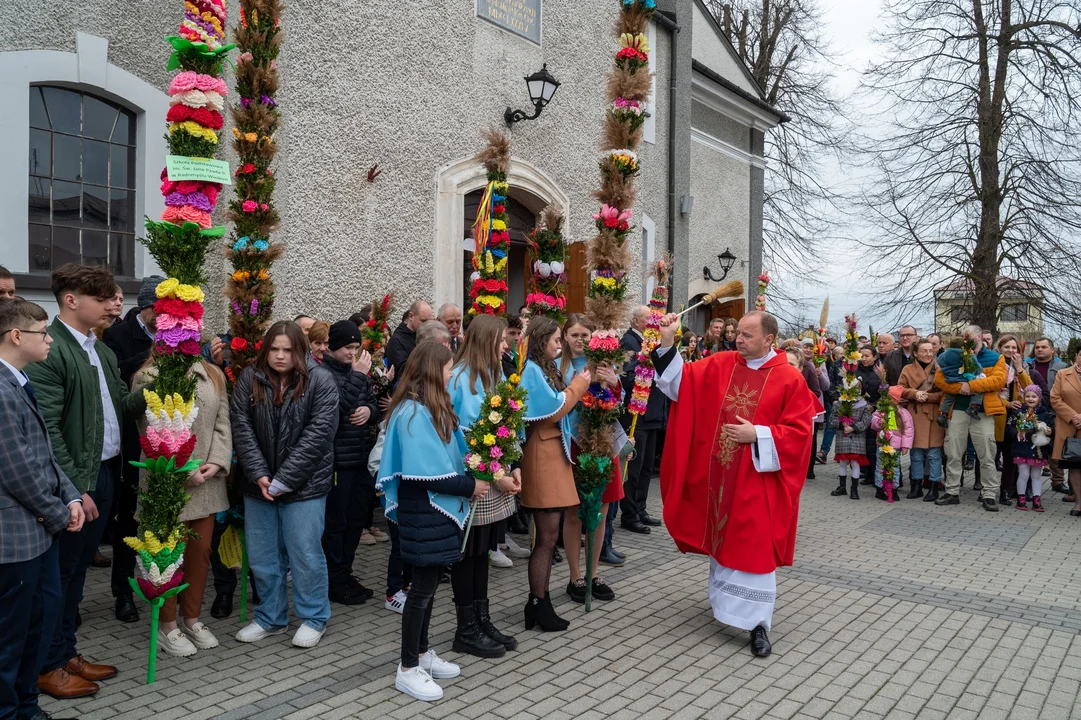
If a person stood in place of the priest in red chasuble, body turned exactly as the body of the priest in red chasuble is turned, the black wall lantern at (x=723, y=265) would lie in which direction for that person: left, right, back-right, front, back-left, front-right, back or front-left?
back-right

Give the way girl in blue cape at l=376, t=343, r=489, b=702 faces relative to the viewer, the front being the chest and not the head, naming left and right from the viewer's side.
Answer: facing to the right of the viewer

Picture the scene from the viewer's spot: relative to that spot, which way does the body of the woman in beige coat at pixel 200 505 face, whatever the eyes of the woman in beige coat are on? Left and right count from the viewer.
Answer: facing the viewer and to the right of the viewer

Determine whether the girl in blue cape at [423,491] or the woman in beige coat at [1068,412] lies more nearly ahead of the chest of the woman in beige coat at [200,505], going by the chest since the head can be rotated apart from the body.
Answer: the girl in blue cape

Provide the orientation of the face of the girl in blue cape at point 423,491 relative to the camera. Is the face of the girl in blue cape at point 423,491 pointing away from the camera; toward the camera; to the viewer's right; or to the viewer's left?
to the viewer's right

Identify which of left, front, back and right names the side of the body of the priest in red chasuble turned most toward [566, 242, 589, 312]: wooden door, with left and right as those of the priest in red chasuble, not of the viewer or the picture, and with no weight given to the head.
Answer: right

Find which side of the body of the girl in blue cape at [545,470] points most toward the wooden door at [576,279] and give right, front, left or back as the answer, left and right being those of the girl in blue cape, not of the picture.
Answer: left

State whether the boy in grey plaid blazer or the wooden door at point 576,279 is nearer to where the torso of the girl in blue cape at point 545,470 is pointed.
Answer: the wooden door

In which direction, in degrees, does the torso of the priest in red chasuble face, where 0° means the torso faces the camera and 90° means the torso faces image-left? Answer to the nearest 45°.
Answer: approximately 45°

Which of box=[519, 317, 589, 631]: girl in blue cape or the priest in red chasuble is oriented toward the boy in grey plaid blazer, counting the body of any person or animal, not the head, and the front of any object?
the priest in red chasuble

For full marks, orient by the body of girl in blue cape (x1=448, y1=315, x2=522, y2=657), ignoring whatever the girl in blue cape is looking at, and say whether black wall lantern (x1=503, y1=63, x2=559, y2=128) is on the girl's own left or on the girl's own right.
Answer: on the girl's own left

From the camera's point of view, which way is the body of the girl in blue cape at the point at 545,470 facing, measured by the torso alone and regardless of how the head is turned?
to the viewer's right
